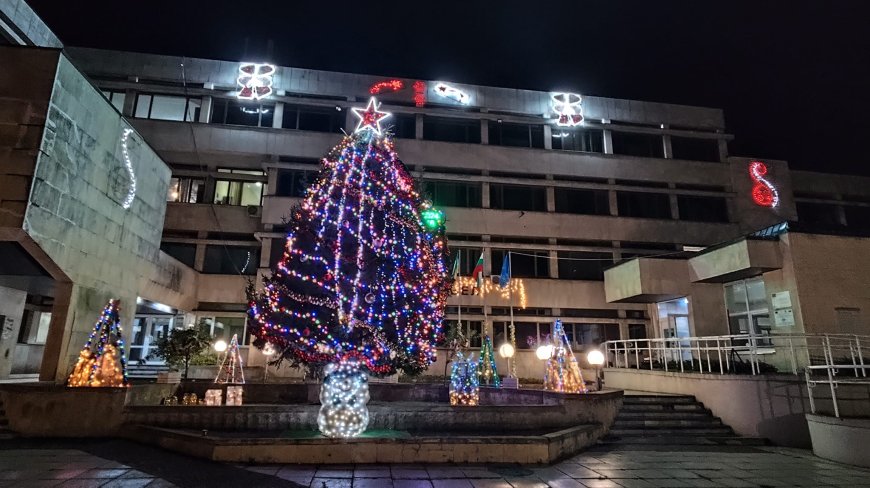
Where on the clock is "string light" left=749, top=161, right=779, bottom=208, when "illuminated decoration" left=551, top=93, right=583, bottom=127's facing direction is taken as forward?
The string light is roughly at 8 o'clock from the illuminated decoration.

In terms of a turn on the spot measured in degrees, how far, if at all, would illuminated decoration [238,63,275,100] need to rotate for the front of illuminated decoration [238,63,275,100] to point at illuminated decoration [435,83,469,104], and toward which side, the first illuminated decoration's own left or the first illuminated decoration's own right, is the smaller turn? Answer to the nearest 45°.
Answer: approximately 90° to the first illuminated decoration's own left

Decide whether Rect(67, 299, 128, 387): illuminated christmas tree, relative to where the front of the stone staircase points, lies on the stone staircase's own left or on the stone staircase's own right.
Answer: on the stone staircase's own right

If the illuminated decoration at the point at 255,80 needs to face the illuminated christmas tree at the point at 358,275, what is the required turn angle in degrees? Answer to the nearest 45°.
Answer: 0° — it already faces it

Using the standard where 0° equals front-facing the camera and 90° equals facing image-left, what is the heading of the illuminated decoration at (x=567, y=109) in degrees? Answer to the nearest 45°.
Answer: approximately 0°

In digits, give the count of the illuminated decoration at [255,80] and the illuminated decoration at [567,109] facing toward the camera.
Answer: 2

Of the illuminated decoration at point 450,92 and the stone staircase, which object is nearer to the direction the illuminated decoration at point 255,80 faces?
the stone staircase

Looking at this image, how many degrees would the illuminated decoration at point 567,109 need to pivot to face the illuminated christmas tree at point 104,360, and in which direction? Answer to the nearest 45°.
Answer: approximately 45° to its right

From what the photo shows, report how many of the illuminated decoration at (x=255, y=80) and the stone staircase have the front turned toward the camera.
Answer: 2

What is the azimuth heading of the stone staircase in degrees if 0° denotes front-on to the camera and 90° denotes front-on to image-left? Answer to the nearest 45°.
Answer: approximately 0°
